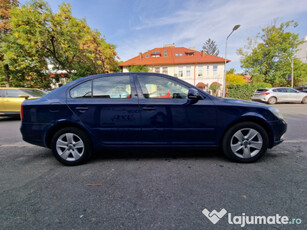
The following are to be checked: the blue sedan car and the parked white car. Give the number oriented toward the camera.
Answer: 0

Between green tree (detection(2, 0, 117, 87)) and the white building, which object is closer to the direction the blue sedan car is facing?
the white building

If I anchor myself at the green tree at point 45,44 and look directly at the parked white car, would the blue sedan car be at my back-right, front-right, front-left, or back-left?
front-right

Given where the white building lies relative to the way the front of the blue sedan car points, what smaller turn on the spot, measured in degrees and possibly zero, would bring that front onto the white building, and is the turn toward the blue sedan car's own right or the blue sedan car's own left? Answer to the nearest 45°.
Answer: approximately 90° to the blue sedan car's own left

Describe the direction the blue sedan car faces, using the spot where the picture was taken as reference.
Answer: facing to the right of the viewer

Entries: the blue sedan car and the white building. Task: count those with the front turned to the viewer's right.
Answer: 1

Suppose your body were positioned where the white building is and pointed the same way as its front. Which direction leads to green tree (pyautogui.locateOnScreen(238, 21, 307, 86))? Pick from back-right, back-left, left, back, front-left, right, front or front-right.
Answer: left

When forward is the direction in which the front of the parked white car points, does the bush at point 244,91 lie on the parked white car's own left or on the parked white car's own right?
on the parked white car's own left

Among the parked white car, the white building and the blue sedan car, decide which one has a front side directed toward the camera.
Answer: the white building

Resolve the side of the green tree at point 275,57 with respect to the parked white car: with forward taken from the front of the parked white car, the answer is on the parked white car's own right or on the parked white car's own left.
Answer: on the parked white car's own left

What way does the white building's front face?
toward the camera

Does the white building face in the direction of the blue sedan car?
yes

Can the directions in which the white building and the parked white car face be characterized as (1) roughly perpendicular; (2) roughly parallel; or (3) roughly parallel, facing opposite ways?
roughly perpendicular

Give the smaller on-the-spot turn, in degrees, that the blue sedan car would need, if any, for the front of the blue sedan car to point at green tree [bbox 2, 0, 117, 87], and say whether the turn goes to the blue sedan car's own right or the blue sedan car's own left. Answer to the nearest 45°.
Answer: approximately 135° to the blue sedan car's own left

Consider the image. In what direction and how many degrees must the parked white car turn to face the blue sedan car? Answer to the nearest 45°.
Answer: approximately 135° to its right

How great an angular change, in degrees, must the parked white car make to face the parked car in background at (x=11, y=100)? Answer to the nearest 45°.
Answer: approximately 180°

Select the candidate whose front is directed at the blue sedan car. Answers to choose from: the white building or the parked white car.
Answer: the white building
